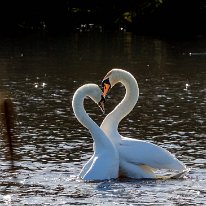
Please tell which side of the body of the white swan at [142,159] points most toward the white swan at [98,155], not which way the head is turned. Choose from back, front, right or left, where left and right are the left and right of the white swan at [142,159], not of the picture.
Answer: front

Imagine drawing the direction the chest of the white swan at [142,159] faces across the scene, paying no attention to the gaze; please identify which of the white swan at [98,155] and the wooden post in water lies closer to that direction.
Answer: the white swan

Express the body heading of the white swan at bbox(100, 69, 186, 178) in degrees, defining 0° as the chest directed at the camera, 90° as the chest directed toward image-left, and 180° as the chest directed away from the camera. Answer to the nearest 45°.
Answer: approximately 90°

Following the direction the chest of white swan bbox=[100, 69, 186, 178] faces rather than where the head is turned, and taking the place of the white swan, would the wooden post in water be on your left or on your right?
on your right
